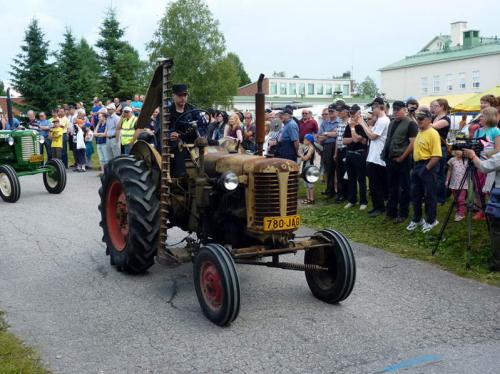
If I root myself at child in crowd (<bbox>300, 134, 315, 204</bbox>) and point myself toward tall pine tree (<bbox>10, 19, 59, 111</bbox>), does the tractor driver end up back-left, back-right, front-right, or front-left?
back-left

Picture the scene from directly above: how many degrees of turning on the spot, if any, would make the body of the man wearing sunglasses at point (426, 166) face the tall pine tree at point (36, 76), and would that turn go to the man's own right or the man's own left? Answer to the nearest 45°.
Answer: approximately 90° to the man's own right

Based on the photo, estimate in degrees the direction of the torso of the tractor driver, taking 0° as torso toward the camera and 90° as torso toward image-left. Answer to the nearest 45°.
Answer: approximately 315°

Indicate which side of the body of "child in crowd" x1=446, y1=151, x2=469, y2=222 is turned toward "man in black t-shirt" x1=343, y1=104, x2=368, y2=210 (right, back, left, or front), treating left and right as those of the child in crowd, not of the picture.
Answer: right

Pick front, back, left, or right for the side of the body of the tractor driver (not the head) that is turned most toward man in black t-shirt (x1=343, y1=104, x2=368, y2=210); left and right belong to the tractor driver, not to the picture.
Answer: left

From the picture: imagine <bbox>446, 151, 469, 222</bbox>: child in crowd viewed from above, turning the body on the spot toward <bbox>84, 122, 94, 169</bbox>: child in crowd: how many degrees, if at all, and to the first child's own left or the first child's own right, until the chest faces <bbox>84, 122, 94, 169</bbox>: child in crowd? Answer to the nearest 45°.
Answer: approximately 90° to the first child's own right

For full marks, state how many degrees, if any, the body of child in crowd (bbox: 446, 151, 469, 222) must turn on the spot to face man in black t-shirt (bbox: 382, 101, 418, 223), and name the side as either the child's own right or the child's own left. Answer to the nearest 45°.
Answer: approximately 45° to the child's own right

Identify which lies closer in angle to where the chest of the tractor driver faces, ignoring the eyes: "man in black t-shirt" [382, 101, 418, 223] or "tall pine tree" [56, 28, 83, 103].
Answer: the man in black t-shirt
